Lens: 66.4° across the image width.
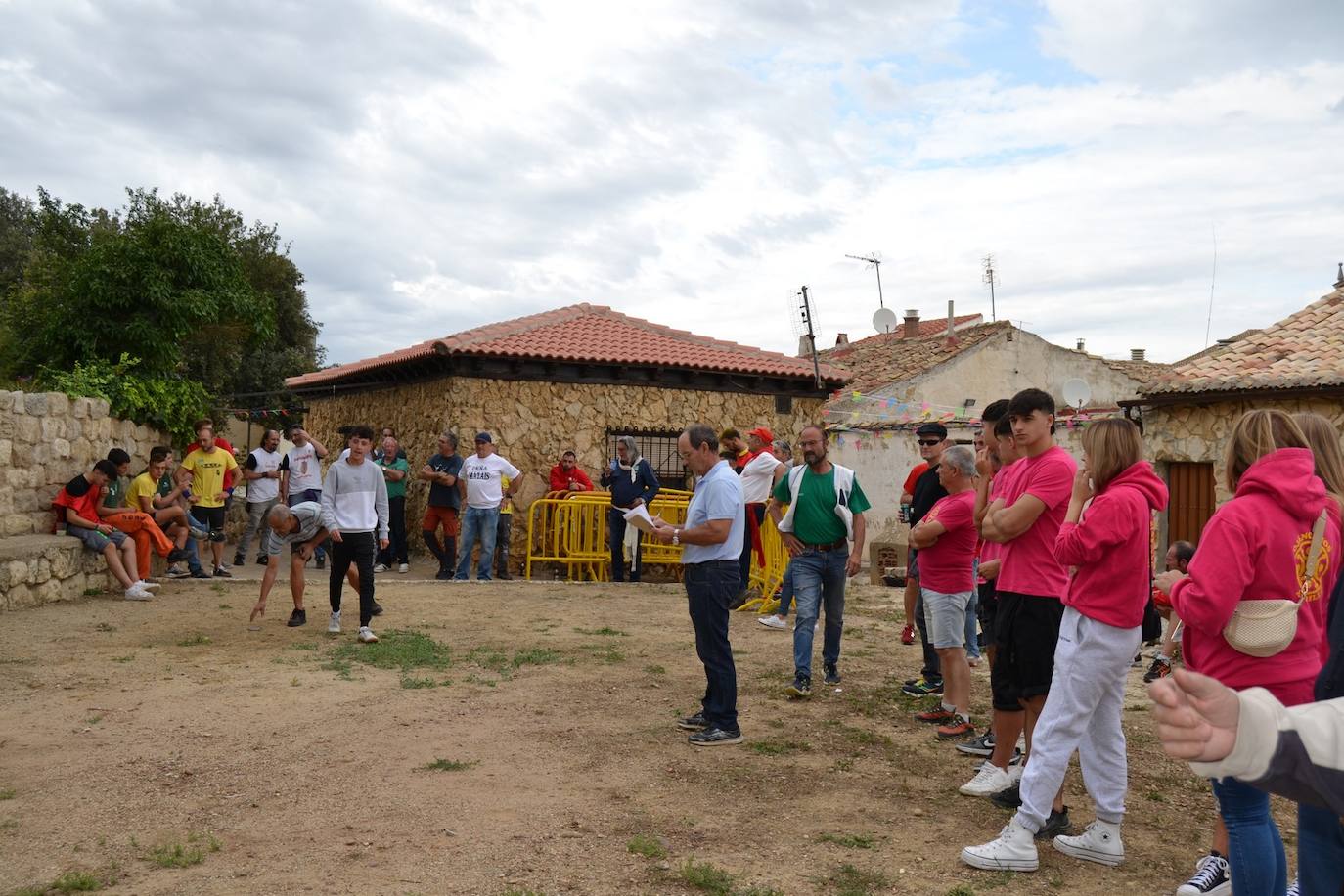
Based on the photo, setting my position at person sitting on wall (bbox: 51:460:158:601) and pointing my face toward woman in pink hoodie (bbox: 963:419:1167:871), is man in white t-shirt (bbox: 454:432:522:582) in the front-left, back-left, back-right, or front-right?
front-left

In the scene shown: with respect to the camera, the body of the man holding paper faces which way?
to the viewer's left

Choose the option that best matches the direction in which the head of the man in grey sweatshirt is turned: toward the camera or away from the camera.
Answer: toward the camera

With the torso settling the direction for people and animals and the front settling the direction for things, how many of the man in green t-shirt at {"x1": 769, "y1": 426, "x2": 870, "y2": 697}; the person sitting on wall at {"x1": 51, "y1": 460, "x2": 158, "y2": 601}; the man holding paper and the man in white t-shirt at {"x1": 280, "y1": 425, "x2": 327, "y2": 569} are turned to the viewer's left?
1

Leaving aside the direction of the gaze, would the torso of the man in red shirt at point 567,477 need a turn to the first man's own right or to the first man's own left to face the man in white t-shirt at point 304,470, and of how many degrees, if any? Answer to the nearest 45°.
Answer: approximately 45° to the first man's own right

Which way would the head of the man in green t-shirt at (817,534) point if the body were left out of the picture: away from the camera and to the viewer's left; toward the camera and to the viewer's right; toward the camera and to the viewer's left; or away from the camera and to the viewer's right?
toward the camera and to the viewer's left

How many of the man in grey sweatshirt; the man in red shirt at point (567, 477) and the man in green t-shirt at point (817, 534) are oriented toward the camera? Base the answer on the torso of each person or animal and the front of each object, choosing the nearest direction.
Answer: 3

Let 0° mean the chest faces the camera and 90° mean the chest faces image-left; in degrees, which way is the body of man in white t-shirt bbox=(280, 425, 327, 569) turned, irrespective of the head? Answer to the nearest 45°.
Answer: approximately 0°

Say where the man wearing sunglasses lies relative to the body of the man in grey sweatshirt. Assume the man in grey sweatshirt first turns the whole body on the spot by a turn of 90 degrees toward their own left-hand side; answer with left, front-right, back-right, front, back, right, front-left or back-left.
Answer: front-right

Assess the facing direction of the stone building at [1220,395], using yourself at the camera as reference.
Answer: facing the viewer

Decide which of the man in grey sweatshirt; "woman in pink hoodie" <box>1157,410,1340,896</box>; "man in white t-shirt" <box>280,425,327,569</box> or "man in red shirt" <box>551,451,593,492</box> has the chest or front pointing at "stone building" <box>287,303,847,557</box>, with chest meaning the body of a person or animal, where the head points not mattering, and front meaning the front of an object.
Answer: the woman in pink hoodie

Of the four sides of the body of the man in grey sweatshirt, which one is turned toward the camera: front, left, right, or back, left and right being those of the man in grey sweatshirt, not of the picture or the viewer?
front

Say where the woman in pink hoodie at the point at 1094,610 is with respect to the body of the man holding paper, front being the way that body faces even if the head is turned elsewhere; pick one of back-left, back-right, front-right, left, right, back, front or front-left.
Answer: back-left

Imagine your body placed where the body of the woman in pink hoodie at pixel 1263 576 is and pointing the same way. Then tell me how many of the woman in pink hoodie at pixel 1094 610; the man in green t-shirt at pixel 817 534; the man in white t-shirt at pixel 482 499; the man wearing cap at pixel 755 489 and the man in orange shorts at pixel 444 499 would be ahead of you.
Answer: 5

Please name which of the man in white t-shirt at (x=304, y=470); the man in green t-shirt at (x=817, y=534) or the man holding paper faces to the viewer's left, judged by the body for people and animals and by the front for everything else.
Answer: the man holding paper

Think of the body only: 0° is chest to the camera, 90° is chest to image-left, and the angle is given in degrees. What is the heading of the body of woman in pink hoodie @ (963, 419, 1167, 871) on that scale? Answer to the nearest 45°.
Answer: approximately 90°

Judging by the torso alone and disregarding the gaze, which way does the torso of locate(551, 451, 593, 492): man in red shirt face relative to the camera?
toward the camera

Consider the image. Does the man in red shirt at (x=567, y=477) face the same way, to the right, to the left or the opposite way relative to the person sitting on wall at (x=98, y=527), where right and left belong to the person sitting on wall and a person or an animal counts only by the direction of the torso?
to the right
